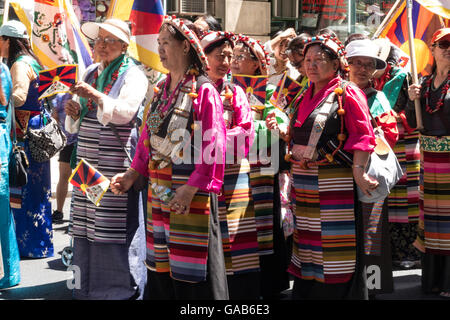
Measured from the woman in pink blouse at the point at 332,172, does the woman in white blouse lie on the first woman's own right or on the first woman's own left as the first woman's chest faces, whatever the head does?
on the first woman's own right

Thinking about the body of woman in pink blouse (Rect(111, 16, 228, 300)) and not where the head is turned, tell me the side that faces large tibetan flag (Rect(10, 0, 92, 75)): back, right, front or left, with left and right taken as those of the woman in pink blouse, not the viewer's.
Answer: right

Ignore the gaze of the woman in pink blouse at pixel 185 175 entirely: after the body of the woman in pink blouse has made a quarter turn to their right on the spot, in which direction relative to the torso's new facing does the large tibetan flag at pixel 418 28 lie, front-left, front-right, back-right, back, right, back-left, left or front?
right

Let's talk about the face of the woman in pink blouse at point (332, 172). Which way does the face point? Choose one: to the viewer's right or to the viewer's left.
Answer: to the viewer's left

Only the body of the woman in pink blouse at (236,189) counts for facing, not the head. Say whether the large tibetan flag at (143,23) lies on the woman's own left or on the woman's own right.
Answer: on the woman's own right

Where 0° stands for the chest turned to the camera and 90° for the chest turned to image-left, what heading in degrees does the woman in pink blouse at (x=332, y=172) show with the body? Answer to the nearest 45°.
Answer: approximately 45°

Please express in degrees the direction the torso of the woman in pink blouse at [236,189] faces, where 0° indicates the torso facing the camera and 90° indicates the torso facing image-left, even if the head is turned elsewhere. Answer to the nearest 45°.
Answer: approximately 45°

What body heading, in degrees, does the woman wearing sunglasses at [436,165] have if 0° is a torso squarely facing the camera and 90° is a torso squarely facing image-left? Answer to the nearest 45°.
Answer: approximately 0°

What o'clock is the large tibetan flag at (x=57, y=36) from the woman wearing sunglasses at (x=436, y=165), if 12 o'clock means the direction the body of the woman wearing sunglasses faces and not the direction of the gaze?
The large tibetan flag is roughly at 3 o'clock from the woman wearing sunglasses.

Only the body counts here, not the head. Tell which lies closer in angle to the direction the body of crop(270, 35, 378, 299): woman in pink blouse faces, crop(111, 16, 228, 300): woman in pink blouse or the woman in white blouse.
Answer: the woman in pink blouse

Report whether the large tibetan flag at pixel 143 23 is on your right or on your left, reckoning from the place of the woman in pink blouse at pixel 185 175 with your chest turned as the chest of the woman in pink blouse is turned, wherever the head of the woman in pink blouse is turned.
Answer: on your right
